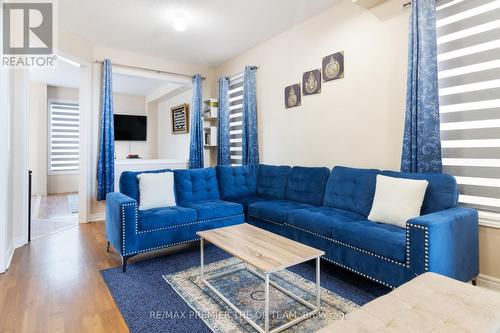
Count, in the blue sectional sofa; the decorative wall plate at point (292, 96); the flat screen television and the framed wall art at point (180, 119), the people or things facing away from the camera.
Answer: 0

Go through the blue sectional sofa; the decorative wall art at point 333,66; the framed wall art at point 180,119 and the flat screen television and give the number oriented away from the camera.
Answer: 0

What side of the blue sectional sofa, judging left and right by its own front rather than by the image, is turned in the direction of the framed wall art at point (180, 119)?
right

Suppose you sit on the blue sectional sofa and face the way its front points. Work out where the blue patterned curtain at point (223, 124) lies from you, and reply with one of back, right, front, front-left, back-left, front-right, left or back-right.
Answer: right

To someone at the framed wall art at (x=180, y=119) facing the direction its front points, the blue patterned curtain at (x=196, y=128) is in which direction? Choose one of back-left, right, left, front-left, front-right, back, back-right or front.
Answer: front-left

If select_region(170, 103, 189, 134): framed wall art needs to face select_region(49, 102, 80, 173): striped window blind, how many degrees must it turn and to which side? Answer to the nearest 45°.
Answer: approximately 45° to its right

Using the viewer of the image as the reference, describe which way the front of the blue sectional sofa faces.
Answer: facing the viewer and to the left of the viewer

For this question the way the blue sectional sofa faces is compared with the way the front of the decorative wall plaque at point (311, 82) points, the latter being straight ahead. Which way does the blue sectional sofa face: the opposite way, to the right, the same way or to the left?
the same way

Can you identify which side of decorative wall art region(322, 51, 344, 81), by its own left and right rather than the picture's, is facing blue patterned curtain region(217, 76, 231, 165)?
right

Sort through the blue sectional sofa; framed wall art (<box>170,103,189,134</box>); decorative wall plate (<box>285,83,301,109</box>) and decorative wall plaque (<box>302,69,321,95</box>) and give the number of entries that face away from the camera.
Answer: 0

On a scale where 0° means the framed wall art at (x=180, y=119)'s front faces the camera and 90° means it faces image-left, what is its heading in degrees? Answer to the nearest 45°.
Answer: approximately 45°

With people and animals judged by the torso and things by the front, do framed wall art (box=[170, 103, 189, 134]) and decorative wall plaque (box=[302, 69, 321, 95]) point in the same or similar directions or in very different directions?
same or similar directions

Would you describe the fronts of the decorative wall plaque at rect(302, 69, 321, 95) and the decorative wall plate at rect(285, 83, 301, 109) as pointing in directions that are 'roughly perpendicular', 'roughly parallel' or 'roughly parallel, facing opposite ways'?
roughly parallel

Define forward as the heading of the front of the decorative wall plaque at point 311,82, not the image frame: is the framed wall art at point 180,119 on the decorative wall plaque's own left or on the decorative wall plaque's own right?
on the decorative wall plaque's own right

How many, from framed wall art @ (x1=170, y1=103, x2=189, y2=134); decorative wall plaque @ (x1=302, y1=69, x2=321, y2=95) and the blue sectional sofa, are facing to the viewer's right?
0

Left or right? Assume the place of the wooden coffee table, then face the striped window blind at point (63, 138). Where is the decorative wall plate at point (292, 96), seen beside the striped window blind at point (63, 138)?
right

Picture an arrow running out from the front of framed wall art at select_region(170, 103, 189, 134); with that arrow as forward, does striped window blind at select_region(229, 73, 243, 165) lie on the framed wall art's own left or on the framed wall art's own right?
on the framed wall art's own left

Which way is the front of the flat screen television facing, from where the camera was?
facing the viewer

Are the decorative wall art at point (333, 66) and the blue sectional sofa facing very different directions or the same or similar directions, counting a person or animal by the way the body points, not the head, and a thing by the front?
same or similar directions
